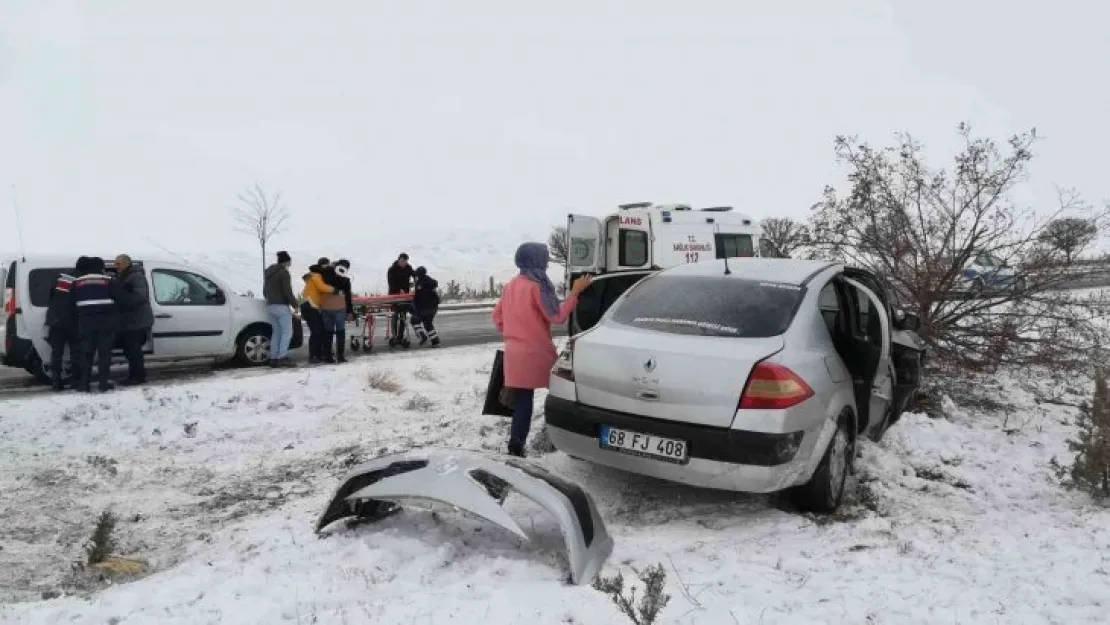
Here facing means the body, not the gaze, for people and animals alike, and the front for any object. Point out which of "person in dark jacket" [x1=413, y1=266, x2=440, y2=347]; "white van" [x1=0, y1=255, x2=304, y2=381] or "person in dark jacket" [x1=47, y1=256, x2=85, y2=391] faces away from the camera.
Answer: "person in dark jacket" [x1=47, y1=256, x2=85, y2=391]

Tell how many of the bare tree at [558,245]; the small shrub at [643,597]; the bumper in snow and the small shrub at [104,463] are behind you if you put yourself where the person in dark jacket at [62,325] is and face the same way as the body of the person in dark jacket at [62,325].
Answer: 3

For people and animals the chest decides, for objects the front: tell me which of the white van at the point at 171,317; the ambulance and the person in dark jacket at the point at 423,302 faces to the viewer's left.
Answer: the person in dark jacket

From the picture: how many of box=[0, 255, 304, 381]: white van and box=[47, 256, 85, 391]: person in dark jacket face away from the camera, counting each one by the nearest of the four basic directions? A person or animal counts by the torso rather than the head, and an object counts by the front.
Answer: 1

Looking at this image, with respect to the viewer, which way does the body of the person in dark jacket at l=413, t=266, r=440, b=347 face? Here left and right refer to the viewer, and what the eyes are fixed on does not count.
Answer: facing to the left of the viewer

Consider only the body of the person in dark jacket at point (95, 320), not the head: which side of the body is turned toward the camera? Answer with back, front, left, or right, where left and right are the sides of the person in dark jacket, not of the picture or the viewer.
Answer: back

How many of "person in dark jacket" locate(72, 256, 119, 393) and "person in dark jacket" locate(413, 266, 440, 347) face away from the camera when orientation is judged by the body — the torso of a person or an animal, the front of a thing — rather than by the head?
1

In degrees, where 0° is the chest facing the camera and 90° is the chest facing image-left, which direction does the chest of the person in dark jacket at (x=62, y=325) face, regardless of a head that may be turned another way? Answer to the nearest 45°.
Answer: approximately 180°

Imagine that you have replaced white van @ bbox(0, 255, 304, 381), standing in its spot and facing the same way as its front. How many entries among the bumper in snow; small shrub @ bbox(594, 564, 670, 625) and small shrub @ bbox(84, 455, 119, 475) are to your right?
3

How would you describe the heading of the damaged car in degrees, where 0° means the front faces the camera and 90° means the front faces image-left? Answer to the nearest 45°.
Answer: approximately 225°

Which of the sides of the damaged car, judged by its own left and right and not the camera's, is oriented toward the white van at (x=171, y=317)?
left

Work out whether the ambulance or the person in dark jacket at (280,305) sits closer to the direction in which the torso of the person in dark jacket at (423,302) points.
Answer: the person in dark jacket

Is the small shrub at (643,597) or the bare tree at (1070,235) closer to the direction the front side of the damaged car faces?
the bare tree

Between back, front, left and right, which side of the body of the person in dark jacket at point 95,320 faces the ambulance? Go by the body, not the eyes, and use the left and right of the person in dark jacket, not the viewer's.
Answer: right

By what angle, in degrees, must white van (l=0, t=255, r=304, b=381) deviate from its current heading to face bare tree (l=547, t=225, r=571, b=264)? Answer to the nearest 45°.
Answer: approximately 45° to its left
